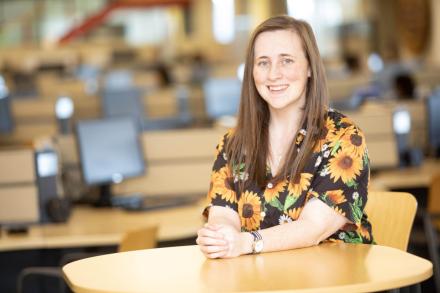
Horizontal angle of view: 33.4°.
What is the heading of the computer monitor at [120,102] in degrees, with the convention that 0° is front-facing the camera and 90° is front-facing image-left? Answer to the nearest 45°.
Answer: approximately 0°

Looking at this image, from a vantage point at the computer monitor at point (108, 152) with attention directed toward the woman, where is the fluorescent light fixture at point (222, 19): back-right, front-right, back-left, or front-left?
back-left

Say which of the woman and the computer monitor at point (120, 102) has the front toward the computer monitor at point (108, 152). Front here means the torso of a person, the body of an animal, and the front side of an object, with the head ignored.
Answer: the computer monitor at point (120, 102)

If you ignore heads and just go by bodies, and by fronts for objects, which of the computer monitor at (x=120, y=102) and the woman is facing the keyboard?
the computer monitor

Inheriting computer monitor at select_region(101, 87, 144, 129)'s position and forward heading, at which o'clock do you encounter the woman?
The woman is roughly at 12 o'clock from the computer monitor.

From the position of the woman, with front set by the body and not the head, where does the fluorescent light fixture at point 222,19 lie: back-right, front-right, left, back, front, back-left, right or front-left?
back-right

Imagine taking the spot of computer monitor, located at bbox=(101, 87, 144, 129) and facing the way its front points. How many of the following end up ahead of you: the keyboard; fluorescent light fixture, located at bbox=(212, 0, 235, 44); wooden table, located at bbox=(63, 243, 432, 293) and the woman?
3

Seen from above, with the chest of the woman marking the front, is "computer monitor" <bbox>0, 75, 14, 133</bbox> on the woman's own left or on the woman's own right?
on the woman's own right

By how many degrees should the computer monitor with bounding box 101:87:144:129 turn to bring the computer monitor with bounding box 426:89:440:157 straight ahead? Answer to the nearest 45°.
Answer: approximately 45° to its left

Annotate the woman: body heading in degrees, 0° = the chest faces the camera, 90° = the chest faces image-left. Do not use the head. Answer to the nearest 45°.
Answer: approximately 45°
